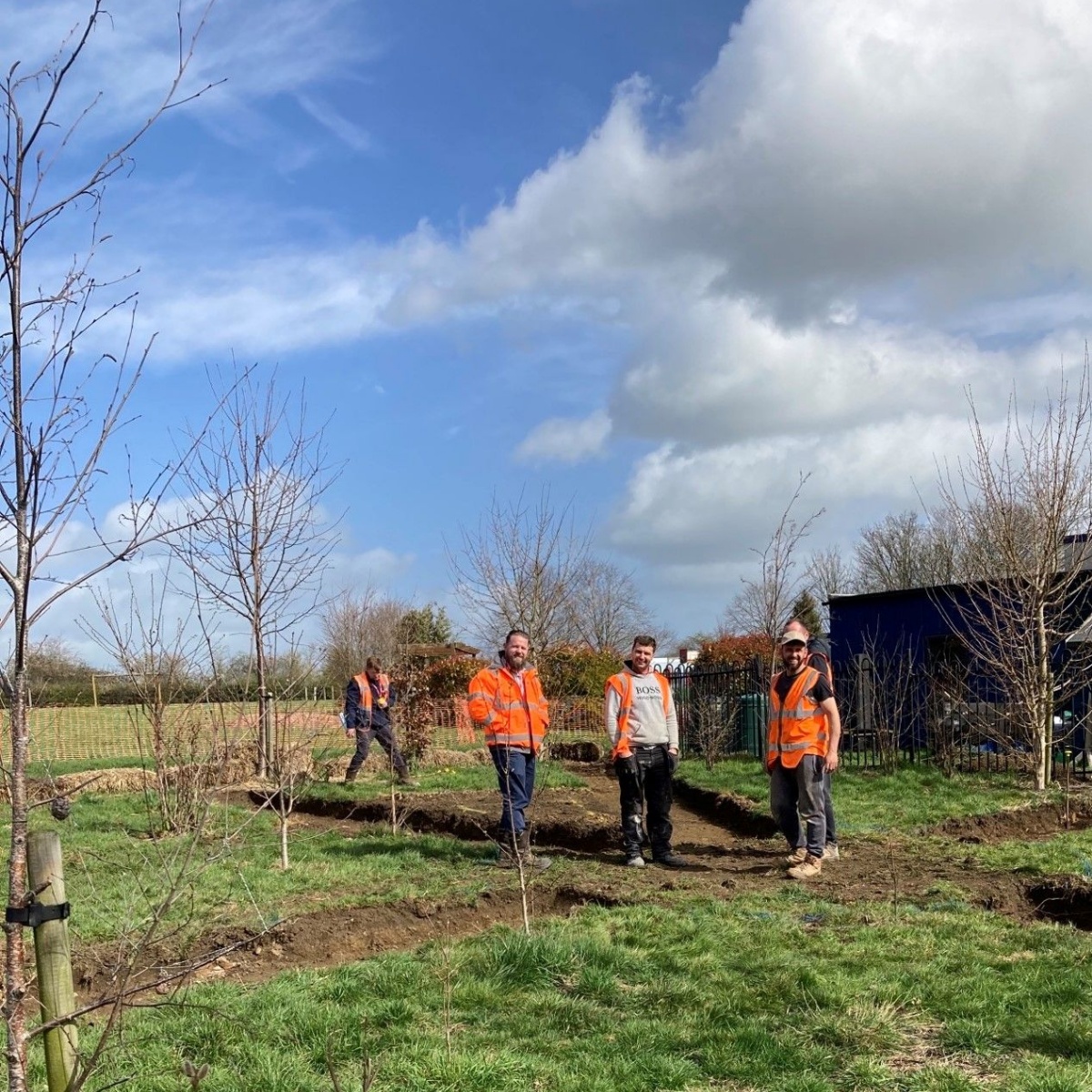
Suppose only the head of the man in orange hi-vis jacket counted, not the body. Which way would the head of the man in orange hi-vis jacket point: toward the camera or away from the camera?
toward the camera

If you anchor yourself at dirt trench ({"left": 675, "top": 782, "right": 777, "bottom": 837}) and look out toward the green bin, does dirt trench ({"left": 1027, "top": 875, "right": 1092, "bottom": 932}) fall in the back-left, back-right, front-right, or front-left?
back-right

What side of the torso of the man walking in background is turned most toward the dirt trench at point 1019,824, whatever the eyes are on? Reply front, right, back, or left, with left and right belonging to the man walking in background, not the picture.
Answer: front

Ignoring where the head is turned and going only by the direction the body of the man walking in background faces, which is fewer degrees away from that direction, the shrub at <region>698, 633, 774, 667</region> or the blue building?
the blue building

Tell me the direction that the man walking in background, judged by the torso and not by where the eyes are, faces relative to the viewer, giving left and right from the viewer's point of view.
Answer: facing the viewer and to the right of the viewer

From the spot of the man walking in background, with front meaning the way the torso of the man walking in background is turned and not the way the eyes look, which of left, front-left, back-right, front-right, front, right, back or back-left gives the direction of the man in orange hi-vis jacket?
front-right

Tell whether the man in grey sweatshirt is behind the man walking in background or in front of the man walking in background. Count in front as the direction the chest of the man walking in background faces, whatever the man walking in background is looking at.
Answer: in front

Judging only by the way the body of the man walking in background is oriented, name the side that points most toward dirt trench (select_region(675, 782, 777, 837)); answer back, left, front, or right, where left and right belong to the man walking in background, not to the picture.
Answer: front

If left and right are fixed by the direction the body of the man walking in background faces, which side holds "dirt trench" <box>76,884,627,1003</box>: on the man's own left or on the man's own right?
on the man's own right

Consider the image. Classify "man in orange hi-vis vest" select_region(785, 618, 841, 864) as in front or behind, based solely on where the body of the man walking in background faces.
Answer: in front

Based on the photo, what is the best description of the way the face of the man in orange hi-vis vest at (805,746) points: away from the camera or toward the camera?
toward the camera
